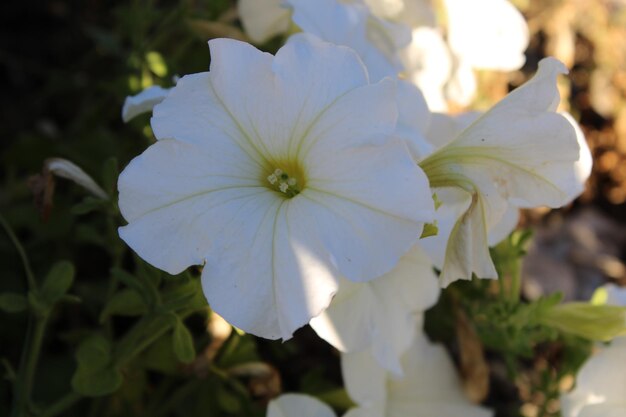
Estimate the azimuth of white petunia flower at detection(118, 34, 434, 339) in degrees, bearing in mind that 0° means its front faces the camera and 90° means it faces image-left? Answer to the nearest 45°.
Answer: approximately 0°
